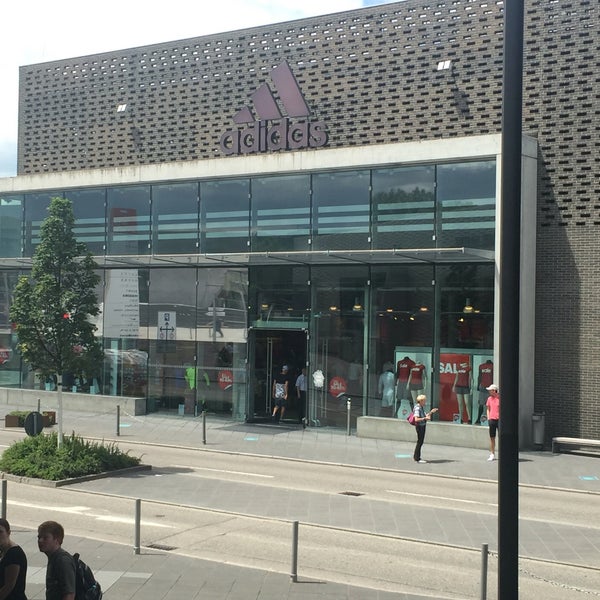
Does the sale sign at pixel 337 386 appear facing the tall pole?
yes

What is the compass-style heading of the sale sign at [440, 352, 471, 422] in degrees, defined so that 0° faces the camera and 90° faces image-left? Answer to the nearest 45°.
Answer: approximately 0°

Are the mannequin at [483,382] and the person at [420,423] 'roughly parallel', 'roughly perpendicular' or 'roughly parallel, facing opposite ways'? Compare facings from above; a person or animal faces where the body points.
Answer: roughly perpendicular

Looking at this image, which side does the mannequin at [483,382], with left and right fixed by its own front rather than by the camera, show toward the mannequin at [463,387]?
right

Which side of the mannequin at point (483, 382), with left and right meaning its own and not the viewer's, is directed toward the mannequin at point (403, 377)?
right

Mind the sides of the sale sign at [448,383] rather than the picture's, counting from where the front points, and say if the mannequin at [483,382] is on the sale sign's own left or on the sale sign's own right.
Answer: on the sale sign's own left

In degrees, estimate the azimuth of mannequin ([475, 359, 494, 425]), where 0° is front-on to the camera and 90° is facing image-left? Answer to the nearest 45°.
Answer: approximately 0°
